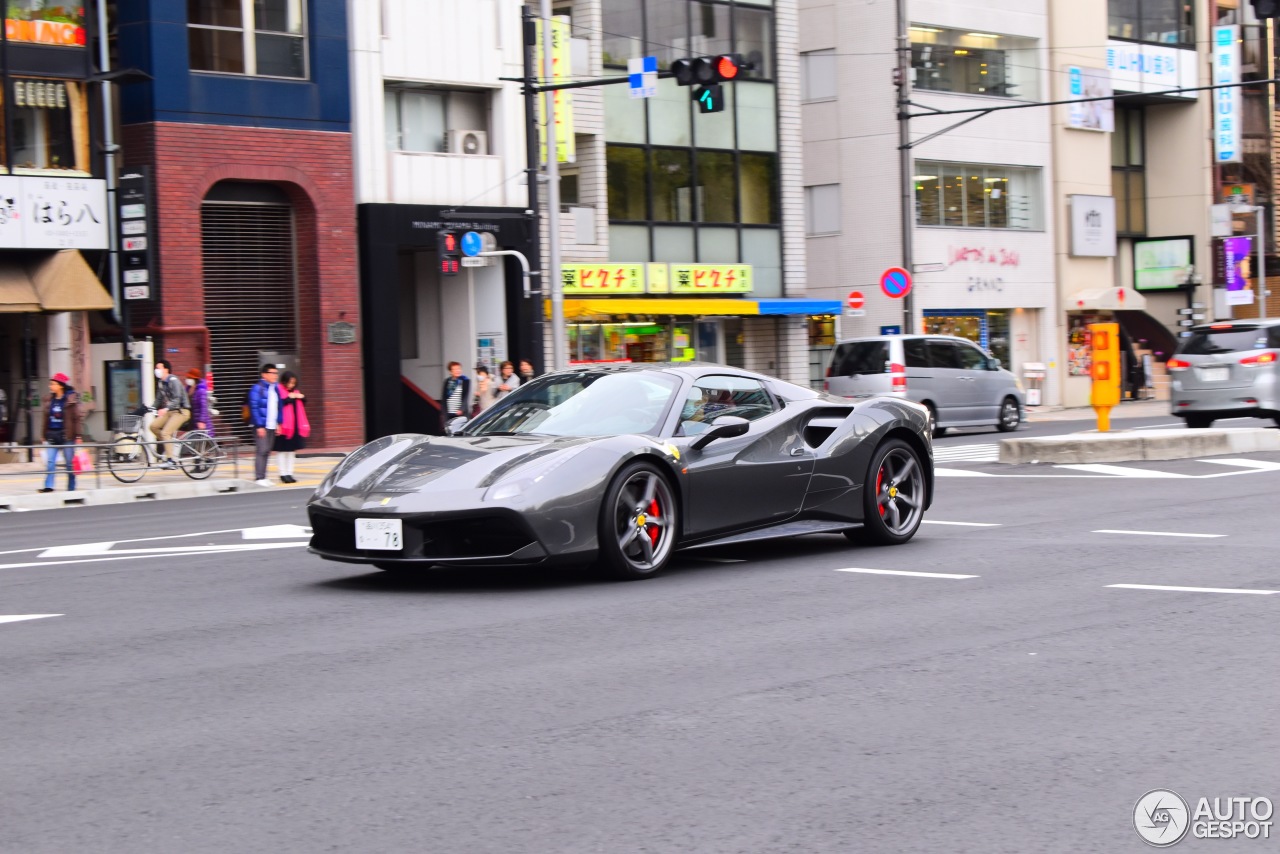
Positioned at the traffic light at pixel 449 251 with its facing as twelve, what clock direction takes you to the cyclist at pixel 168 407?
The cyclist is roughly at 2 o'clock from the traffic light.

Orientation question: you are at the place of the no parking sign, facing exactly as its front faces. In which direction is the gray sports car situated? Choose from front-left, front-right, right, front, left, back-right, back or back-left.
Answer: front

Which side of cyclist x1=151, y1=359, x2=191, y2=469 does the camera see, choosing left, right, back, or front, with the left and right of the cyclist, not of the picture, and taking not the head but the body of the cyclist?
left

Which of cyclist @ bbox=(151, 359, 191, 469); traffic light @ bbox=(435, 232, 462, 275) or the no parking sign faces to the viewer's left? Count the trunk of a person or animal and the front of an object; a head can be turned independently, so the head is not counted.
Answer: the cyclist

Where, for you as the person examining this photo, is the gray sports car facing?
facing the viewer and to the left of the viewer

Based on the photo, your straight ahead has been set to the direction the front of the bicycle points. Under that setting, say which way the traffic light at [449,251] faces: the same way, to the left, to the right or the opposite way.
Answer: to the left

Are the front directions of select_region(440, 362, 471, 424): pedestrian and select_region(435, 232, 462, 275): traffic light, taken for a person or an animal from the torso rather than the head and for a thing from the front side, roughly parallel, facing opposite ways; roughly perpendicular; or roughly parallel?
roughly parallel

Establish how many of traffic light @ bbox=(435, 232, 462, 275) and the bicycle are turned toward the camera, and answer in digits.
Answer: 1

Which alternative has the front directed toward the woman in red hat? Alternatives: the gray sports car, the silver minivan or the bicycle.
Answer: the bicycle

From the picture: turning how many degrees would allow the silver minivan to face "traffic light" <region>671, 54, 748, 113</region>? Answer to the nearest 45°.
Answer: approximately 135° to its right

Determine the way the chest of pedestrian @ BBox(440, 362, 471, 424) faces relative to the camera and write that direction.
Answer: toward the camera

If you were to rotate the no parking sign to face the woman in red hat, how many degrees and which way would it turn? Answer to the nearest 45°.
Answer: approximately 45° to its right

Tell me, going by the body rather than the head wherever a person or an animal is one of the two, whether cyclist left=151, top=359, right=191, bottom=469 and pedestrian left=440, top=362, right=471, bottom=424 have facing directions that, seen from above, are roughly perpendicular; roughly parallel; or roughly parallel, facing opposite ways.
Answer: roughly perpendicular
